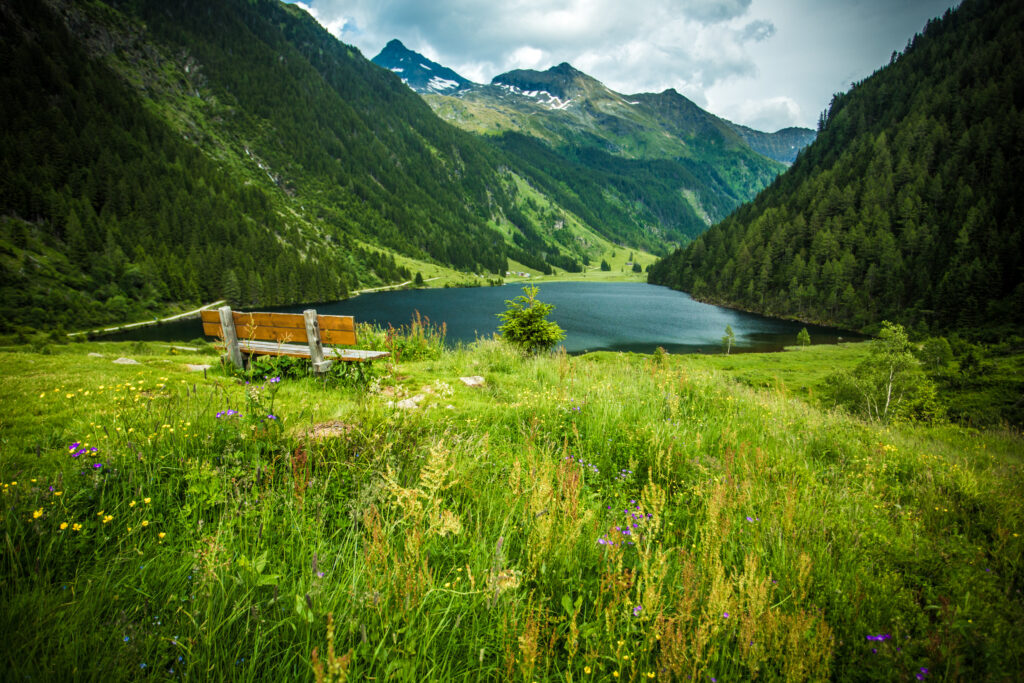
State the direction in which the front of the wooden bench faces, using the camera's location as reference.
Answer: facing away from the viewer and to the right of the viewer

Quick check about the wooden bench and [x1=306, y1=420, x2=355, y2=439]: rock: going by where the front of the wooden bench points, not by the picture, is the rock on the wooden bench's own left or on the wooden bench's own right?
on the wooden bench's own right
